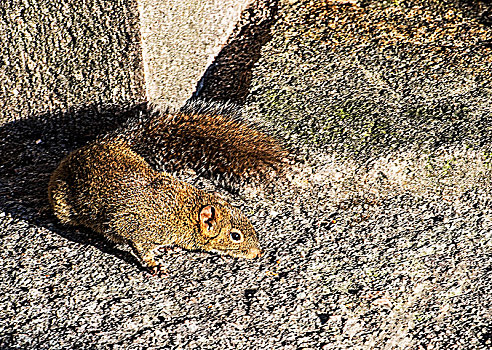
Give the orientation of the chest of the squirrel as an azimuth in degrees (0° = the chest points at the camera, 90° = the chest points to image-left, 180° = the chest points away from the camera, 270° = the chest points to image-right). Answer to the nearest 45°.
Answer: approximately 270°
